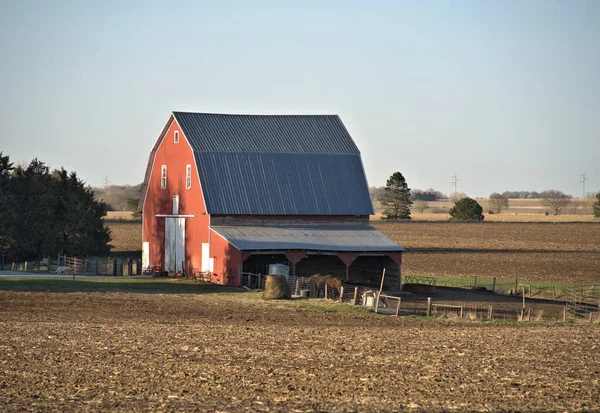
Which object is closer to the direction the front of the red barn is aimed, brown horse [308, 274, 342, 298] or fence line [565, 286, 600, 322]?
the brown horse

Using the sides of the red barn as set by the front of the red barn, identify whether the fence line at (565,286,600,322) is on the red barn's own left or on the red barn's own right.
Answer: on the red barn's own left

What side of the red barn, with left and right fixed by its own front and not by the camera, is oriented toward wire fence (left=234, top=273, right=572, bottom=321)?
left

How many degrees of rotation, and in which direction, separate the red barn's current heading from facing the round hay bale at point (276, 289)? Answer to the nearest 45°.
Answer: approximately 45° to its left
